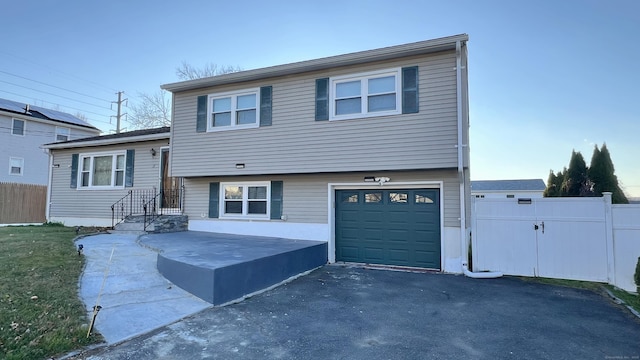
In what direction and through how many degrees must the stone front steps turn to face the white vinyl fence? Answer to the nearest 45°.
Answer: approximately 90° to its left

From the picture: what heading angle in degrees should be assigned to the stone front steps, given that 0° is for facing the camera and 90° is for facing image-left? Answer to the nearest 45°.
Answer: approximately 45°

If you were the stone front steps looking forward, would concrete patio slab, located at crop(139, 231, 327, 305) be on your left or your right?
on your left

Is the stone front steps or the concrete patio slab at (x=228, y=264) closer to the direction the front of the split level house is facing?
the concrete patio slab

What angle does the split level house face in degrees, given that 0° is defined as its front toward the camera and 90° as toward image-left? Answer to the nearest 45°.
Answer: approximately 45°

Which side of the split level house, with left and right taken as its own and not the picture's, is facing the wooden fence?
right

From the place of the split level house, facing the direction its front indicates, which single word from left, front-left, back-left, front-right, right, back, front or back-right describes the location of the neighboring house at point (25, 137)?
right

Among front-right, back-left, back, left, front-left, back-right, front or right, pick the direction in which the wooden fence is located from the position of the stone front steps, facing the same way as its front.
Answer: right

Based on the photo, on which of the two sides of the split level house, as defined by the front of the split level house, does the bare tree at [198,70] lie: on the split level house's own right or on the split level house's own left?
on the split level house's own right
